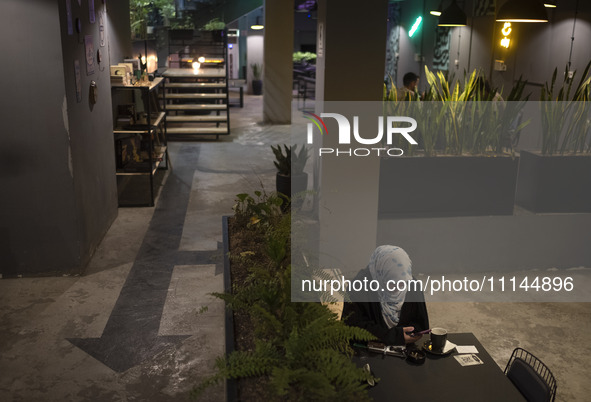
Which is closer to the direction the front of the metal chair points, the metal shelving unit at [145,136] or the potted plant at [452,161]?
the metal shelving unit

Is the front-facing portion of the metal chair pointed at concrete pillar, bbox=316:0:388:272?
no

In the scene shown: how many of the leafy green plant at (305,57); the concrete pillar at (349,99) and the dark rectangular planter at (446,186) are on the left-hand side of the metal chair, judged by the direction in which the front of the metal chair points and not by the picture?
0

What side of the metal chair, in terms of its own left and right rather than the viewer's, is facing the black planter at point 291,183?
right

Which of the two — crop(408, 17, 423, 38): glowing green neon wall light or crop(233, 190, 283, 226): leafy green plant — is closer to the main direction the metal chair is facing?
the leafy green plant

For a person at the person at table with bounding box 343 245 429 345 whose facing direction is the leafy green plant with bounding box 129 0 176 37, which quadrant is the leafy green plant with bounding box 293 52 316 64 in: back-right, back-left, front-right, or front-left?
front-right

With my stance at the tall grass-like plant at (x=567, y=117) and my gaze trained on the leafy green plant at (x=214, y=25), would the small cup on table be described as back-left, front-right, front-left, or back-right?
back-left

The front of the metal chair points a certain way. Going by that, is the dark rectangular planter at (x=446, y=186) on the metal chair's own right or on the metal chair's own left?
on the metal chair's own right

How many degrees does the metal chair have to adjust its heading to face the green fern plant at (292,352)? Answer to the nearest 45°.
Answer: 0° — it already faces it

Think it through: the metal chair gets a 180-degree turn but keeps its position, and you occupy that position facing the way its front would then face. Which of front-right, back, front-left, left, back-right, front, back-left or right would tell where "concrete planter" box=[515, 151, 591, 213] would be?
front-left

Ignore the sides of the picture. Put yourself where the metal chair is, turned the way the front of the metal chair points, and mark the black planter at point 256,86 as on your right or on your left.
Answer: on your right

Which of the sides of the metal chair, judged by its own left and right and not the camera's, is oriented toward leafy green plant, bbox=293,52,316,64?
right

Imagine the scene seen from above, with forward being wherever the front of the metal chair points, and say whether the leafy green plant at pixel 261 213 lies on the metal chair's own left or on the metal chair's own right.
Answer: on the metal chair's own right

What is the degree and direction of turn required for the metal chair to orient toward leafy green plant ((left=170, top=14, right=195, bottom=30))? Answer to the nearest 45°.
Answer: approximately 90° to its right

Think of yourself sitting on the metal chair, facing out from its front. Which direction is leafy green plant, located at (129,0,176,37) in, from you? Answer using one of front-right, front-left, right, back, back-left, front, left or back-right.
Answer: right

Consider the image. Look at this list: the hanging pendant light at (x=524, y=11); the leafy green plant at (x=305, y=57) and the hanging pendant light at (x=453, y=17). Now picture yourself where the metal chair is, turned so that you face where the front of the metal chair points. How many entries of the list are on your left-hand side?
0

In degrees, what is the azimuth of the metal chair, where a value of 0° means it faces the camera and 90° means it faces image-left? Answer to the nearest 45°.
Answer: approximately 45°

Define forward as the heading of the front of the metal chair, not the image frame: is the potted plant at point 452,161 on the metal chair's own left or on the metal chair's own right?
on the metal chair's own right

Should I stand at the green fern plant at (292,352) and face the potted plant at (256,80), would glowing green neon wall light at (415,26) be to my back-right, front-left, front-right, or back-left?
front-right

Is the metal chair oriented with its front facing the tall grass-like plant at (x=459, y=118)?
no

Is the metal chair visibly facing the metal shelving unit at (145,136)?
no
